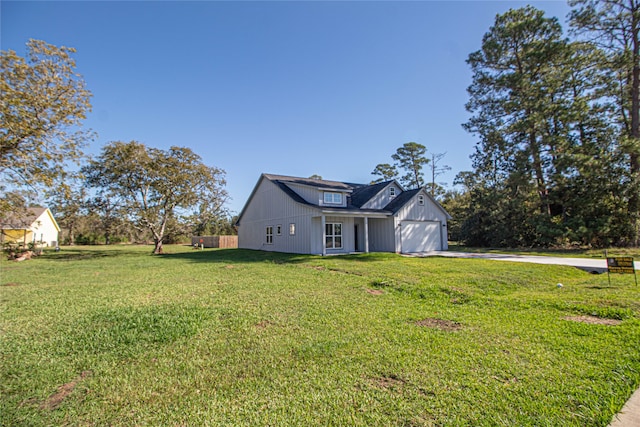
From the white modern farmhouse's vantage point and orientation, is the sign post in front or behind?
in front

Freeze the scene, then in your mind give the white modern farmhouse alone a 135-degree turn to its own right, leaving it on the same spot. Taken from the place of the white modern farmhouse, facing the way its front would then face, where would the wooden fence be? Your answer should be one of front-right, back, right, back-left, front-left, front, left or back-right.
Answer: front-right

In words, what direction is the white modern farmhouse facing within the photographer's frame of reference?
facing the viewer and to the right of the viewer
